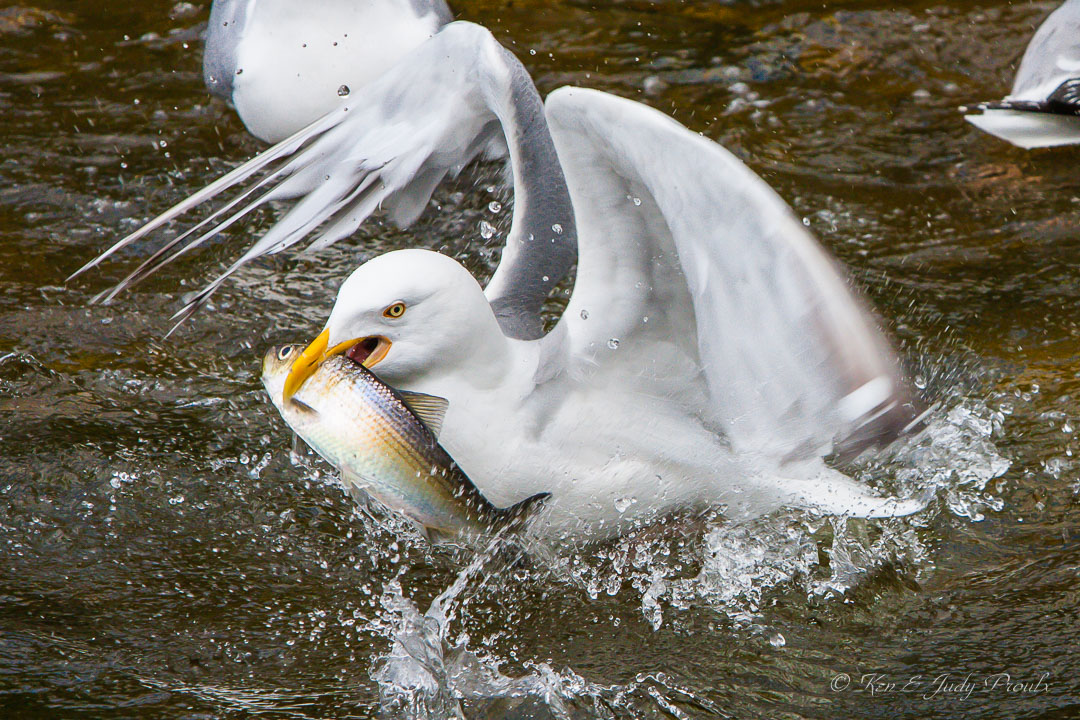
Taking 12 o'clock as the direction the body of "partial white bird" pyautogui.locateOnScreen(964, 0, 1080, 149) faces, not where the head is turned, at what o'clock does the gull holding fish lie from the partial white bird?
The gull holding fish is roughly at 4 o'clock from the partial white bird.

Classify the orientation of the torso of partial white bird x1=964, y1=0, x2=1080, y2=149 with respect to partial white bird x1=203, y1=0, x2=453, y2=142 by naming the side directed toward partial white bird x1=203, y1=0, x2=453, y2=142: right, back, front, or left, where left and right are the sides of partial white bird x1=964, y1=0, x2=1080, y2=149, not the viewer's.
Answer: back

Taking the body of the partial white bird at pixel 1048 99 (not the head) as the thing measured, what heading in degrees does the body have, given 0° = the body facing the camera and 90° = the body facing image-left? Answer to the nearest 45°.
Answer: approximately 270°

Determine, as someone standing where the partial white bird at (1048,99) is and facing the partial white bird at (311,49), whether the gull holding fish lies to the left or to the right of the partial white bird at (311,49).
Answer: left
